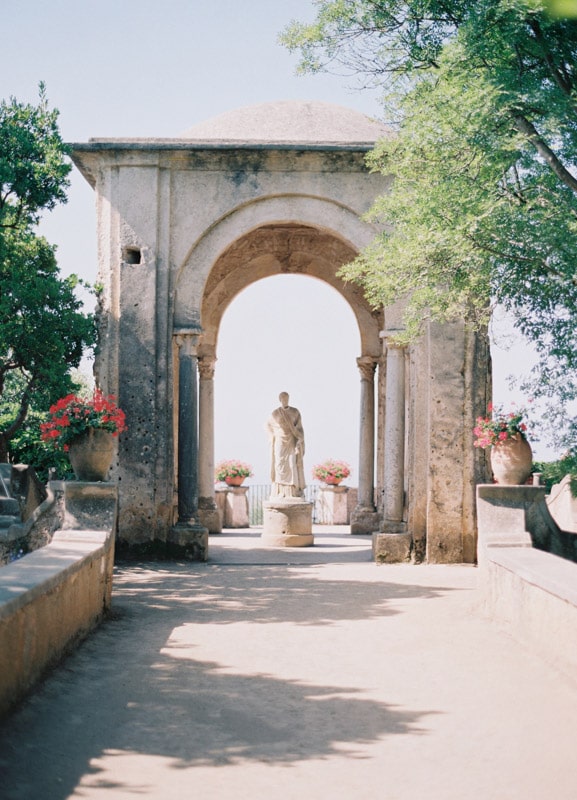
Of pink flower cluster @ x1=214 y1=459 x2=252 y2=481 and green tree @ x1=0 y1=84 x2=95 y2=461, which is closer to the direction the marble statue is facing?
the green tree

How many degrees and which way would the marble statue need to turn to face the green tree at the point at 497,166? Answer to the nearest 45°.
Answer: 0° — it already faces it

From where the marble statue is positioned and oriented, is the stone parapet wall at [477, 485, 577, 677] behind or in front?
in front

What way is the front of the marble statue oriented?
toward the camera

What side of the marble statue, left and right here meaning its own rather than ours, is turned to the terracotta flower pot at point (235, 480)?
back

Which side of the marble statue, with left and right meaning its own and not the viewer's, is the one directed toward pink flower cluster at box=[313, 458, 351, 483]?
back

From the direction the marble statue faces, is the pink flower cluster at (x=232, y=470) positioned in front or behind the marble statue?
behind

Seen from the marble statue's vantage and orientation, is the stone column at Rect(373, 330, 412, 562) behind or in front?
in front
